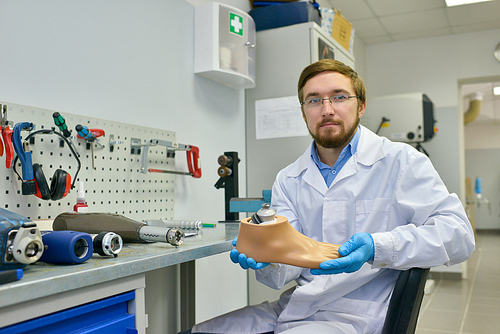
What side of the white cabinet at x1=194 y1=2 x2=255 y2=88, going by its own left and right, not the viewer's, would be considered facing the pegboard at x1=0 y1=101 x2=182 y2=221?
right

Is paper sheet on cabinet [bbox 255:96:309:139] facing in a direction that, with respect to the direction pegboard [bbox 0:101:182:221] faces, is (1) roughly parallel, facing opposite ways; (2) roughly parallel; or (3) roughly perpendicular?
roughly perpendicular

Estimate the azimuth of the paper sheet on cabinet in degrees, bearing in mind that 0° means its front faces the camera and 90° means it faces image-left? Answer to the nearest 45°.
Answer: approximately 0°

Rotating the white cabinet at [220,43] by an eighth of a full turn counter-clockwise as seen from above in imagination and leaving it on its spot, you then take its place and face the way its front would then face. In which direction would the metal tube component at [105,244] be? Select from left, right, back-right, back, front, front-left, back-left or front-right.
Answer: right

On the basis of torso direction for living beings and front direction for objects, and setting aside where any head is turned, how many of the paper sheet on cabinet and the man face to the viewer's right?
0

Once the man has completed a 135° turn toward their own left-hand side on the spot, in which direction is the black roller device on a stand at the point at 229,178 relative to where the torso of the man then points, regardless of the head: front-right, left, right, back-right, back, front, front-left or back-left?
back-left

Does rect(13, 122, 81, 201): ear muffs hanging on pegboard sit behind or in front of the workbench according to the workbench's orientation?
behind

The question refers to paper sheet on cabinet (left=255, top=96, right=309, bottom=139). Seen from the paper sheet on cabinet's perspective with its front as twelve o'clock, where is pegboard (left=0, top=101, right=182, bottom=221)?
The pegboard is roughly at 1 o'clock from the paper sheet on cabinet.
